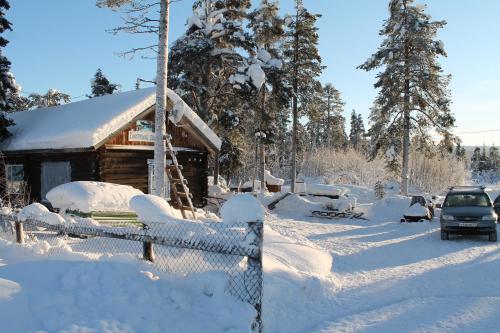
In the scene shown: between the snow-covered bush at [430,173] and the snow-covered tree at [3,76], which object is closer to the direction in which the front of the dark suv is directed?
the snow-covered tree

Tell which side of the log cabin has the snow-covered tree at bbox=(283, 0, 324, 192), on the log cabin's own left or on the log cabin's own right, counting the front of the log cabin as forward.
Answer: on the log cabin's own left

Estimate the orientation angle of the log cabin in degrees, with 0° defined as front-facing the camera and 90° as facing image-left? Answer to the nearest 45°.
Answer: approximately 315°

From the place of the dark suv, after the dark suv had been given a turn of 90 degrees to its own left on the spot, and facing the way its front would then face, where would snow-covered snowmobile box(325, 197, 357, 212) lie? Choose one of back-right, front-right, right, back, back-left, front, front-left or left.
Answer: back-left

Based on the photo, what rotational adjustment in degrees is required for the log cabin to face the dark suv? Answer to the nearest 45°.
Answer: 0° — it already faces it

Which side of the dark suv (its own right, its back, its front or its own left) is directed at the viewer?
front

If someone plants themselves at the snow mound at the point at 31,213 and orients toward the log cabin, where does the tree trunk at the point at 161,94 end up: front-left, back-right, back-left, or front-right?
front-right

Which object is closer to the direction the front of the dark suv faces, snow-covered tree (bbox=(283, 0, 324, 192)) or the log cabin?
the log cabin

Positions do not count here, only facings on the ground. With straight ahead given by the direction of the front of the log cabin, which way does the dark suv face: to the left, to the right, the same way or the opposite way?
to the right

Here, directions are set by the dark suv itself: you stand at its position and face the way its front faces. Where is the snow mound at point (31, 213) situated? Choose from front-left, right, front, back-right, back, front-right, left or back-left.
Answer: front-right

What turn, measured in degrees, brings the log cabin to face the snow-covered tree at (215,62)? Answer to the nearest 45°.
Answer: approximately 90° to its left

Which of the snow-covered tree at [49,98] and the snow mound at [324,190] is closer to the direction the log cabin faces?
the snow mound

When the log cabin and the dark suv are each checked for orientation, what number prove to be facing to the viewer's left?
0

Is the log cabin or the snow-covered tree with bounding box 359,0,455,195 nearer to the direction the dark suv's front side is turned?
the log cabin
